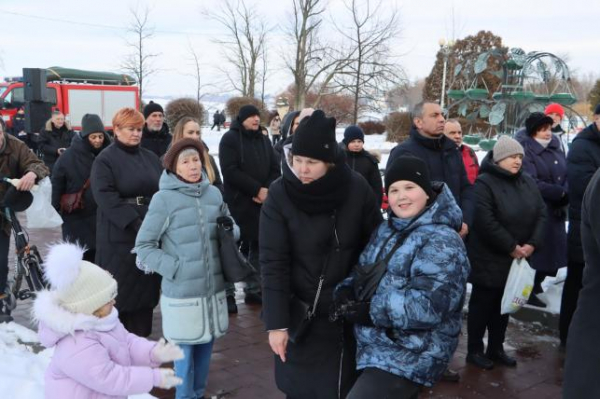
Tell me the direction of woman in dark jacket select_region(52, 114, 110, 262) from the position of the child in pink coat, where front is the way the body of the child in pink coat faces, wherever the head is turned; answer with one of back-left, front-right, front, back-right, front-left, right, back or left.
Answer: left

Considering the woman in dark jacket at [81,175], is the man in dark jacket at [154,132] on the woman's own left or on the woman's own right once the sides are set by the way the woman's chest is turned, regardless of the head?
on the woman's own left

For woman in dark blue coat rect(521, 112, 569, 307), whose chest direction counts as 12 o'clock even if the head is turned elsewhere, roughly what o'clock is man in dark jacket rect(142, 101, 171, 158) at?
The man in dark jacket is roughly at 4 o'clock from the woman in dark blue coat.

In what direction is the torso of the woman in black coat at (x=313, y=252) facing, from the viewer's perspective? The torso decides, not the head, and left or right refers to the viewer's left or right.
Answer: facing the viewer

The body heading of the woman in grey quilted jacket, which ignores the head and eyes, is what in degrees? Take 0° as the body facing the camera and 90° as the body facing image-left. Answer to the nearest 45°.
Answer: approximately 315°

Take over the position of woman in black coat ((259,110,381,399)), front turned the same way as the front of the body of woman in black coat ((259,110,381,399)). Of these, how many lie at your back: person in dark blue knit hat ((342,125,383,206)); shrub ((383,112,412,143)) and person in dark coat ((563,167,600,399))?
2

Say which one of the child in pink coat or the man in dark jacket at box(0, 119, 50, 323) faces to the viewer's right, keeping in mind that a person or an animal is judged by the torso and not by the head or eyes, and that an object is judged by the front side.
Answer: the child in pink coat

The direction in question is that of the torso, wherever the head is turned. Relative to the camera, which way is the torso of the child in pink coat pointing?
to the viewer's right

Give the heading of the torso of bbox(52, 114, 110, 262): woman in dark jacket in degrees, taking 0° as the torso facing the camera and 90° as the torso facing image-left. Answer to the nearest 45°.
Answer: approximately 315°

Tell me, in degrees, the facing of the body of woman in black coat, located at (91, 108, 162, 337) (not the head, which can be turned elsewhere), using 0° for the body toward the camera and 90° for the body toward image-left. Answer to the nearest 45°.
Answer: approximately 315°
